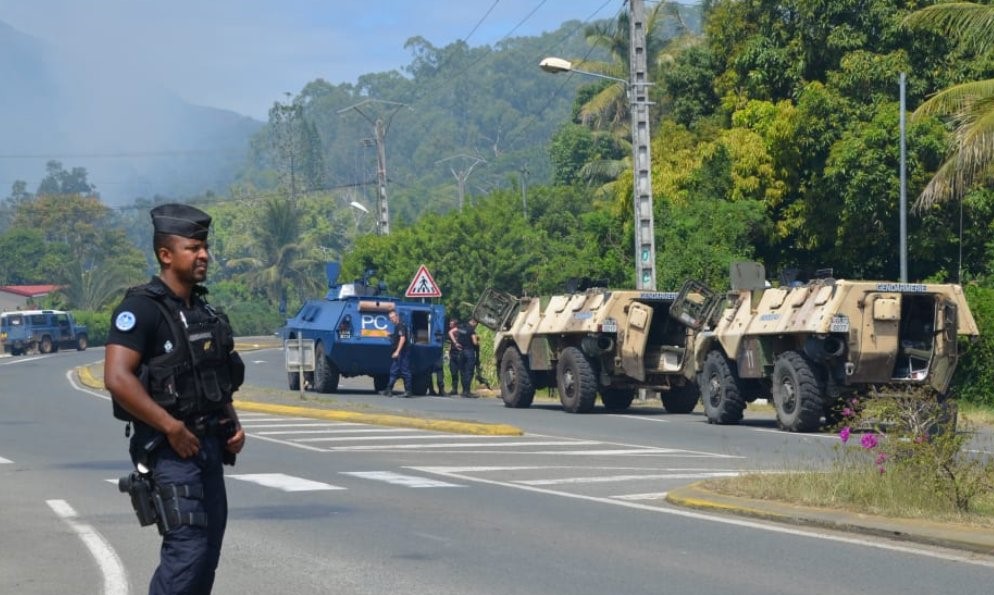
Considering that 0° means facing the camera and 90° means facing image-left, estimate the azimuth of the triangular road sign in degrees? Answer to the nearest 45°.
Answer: approximately 0°

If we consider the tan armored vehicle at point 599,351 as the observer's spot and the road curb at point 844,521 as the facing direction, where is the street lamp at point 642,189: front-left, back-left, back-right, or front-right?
back-left

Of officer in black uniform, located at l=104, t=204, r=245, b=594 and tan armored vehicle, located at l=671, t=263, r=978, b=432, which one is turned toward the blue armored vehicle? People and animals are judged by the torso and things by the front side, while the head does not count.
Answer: the tan armored vehicle
